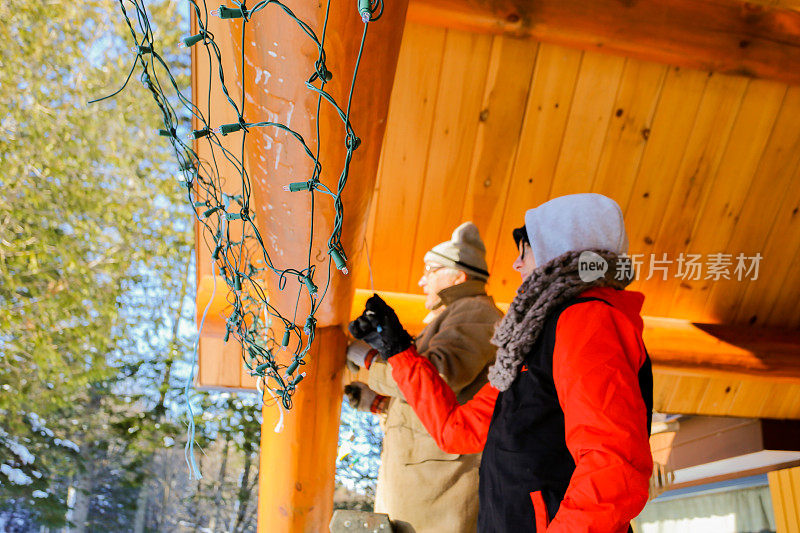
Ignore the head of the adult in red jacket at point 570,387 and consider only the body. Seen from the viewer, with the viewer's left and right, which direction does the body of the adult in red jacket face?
facing to the left of the viewer

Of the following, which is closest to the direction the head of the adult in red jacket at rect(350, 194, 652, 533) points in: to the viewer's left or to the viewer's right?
to the viewer's left

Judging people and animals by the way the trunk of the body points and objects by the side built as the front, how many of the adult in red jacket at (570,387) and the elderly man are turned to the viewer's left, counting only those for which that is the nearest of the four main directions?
2

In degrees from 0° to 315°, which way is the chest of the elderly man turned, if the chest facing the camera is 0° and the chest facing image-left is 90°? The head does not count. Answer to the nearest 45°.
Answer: approximately 90°

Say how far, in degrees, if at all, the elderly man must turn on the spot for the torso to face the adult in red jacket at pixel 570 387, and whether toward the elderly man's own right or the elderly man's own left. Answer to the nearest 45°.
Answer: approximately 90° to the elderly man's own left

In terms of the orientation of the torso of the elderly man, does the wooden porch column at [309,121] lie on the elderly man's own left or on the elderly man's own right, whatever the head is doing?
on the elderly man's own left
